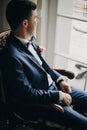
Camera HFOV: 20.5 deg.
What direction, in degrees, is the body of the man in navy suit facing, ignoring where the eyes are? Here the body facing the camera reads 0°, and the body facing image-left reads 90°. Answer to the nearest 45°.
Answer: approximately 270°

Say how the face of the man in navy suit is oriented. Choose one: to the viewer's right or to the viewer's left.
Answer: to the viewer's right
